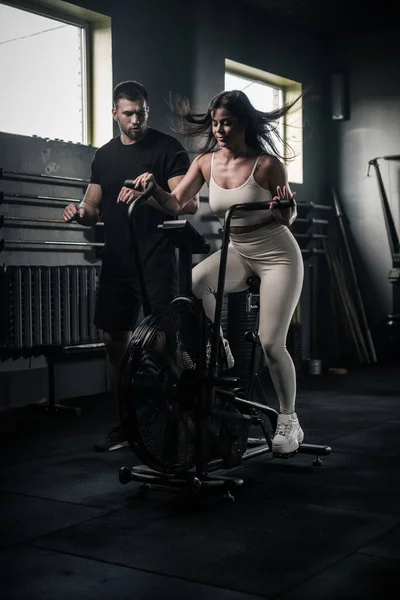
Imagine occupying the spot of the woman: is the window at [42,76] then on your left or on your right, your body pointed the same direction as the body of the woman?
on your right

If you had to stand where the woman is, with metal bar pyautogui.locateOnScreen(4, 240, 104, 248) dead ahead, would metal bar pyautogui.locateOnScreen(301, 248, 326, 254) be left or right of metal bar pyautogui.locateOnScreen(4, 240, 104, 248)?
right

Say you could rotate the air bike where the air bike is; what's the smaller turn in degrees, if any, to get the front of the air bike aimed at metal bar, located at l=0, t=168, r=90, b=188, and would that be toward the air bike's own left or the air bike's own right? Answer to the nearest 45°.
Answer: approximately 90° to the air bike's own right

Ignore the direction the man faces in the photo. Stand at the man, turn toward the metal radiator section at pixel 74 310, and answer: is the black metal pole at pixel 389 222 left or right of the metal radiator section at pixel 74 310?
right

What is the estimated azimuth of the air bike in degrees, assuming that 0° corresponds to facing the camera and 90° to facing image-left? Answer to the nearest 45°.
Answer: approximately 45°

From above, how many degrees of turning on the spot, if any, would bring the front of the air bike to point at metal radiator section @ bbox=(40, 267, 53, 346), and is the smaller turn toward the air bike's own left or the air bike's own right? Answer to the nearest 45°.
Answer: approximately 90° to the air bike's own right

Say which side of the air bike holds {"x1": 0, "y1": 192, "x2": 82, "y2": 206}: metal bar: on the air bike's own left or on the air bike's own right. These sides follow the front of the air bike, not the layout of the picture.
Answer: on the air bike's own right

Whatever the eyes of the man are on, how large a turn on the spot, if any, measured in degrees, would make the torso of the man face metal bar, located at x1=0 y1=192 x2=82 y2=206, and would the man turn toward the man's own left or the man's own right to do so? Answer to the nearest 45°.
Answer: approximately 135° to the man's own right
